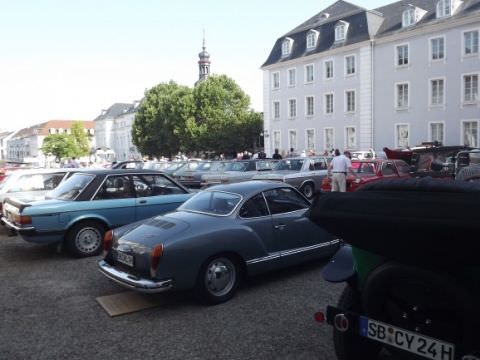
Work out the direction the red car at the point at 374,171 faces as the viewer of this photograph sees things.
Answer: facing the viewer and to the left of the viewer

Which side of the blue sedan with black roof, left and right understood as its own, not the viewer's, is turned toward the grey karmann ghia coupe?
right

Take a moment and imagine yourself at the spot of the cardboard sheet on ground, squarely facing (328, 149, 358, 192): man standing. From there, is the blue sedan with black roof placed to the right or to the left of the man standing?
left

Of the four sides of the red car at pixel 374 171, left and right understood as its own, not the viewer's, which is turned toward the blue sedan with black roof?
front

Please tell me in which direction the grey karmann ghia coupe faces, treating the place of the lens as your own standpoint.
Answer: facing away from the viewer and to the right of the viewer

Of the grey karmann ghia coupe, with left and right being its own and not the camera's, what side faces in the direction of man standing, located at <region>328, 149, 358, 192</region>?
front

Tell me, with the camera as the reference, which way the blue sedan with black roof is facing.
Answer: facing away from the viewer and to the right of the viewer

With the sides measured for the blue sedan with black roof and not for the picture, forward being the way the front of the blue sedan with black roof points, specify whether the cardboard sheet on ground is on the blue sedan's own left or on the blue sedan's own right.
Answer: on the blue sedan's own right
